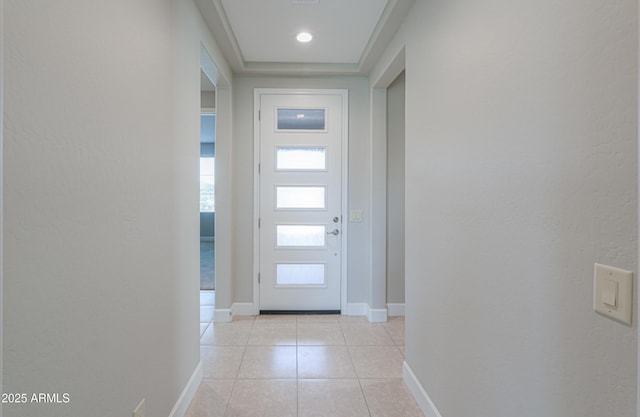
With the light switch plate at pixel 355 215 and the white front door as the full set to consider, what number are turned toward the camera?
2

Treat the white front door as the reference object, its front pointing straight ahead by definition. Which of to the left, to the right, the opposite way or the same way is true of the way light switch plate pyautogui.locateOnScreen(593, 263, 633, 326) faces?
to the right

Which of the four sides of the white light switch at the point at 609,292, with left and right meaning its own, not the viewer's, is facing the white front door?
right

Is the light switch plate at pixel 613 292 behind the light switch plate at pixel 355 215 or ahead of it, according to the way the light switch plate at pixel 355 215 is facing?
ahead

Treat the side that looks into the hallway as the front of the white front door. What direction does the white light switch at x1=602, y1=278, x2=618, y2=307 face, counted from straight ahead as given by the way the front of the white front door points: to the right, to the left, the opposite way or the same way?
to the right

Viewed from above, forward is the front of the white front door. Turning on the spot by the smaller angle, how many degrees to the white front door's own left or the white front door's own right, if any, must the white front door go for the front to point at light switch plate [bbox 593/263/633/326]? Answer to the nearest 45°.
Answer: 0° — it already faces it

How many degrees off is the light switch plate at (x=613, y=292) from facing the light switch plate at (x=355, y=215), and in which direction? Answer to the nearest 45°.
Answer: approximately 90° to its right

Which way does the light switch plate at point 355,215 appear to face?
toward the camera

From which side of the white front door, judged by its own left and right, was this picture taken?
front

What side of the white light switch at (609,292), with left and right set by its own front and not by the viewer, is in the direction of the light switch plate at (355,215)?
right
